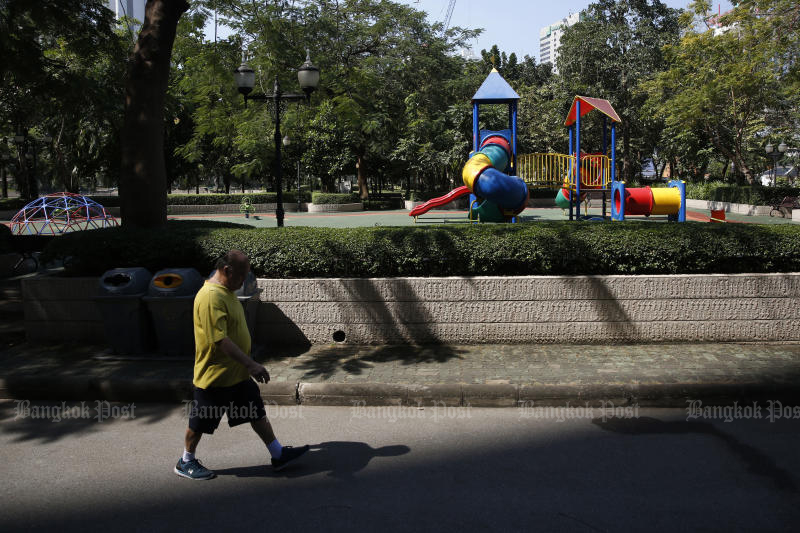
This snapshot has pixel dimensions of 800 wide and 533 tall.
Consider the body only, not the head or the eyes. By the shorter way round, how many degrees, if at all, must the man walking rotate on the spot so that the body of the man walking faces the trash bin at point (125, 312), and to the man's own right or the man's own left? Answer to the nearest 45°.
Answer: approximately 90° to the man's own left

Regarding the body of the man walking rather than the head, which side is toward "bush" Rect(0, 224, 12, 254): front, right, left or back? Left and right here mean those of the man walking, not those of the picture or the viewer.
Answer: left

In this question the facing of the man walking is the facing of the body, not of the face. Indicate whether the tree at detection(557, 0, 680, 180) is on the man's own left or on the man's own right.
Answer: on the man's own left

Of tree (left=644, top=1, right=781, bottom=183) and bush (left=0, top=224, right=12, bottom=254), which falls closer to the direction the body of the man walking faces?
the tree

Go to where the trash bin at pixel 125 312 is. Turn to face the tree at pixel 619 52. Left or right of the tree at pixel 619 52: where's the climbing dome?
left

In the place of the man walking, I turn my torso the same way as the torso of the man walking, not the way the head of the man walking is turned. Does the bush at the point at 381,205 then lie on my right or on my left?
on my left

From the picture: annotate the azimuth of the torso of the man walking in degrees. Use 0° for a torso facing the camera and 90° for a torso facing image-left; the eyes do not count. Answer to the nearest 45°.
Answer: approximately 270°

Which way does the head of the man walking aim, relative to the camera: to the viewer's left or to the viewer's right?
to the viewer's right

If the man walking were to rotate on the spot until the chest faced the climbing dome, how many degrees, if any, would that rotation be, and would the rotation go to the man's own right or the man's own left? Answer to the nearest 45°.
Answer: approximately 90° to the man's own left
